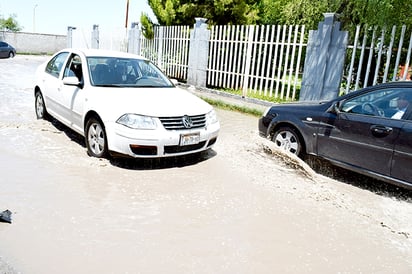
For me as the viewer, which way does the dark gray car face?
facing away from the viewer and to the left of the viewer

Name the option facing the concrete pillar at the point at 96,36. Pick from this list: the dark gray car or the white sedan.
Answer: the dark gray car

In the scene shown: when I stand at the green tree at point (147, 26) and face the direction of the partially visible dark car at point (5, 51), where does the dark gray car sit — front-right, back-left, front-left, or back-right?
back-left

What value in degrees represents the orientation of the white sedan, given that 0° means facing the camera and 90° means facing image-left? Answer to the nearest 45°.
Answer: approximately 315°

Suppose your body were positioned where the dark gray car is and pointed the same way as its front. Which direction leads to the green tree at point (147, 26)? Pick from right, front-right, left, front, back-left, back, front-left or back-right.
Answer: front

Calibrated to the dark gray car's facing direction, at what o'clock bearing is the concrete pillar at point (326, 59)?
The concrete pillar is roughly at 1 o'clock from the dark gray car.

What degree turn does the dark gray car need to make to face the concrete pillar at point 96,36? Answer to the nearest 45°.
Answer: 0° — it already faces it

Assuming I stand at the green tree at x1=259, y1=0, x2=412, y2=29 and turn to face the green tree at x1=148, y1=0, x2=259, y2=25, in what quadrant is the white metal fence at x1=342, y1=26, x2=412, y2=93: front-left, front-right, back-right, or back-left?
back-left

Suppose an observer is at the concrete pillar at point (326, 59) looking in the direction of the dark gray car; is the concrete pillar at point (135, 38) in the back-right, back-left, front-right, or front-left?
back-right

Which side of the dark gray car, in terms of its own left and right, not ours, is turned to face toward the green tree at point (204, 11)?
front

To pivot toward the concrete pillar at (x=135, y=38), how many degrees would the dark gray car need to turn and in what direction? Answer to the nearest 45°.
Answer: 0° — it already faces it

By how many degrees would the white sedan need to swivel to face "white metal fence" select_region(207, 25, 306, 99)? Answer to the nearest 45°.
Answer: approximately 90° to its left

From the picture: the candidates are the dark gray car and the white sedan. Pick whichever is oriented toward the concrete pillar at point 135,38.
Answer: the dark gray car

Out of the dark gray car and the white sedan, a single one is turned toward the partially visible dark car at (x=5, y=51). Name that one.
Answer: the dark gray car
